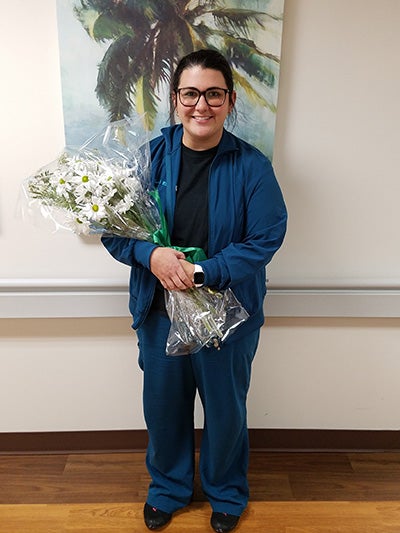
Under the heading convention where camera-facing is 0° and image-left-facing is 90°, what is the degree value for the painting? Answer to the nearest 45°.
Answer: approximately 0°

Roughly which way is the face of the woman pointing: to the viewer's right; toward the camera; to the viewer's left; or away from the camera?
toward the camera
